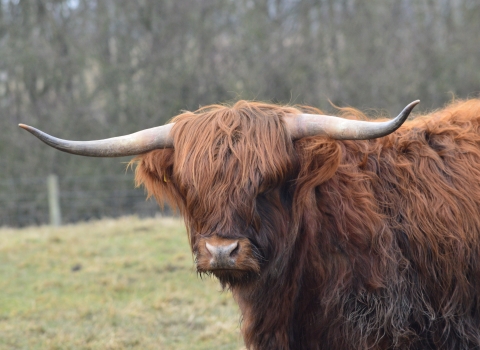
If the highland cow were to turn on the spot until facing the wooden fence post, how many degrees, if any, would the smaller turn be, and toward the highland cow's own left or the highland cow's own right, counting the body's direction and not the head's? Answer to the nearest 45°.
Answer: approximately 90° to the highland cow's own right

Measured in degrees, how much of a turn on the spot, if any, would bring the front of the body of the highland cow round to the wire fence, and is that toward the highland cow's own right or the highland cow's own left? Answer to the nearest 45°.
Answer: approximately 90° to the highland cow's own right

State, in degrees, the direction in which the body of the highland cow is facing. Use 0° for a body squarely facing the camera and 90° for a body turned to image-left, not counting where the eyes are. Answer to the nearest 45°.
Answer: approximately 45°
